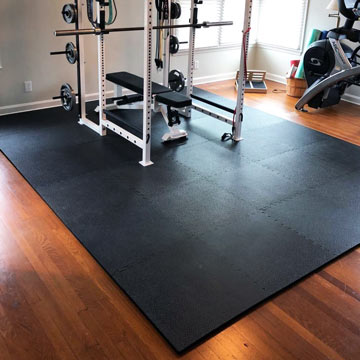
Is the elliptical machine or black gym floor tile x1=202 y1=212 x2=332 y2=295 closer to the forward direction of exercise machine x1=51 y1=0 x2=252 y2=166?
the black gym floor tile

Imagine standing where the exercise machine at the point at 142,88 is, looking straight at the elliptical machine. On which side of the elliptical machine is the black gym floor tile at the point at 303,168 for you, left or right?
right

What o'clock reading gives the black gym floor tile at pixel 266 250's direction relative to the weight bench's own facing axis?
The black gym floor tile is roughly at 1 o'clock from the weight bench.

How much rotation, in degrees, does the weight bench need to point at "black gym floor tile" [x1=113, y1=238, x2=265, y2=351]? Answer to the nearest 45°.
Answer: approximately 45° to its right

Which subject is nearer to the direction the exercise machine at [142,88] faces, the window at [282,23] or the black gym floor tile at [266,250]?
the black gym floor tile

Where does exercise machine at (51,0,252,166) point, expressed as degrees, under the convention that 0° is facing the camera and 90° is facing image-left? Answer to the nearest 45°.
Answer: approximately 315°

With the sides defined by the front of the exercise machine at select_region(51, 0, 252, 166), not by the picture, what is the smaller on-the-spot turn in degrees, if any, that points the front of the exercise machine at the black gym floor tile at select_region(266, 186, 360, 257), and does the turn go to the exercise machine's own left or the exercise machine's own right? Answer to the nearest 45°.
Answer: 0° — it already faces it

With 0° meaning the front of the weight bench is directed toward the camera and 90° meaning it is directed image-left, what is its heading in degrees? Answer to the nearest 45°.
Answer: approximately 315°

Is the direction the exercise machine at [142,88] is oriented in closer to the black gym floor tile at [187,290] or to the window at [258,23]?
the black gym floor tile

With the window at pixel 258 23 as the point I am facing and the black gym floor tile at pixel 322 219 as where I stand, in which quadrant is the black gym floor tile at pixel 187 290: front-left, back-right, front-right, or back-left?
back-left

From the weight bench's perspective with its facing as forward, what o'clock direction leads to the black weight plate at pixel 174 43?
The black weight plate is roughly at 8 o'clock from the weight bench.

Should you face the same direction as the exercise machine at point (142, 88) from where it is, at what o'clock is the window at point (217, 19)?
The window is roughly at 8 o'clock from the exercise machine.

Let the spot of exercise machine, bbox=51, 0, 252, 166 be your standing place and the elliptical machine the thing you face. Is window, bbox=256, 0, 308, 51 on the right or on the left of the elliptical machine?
left
